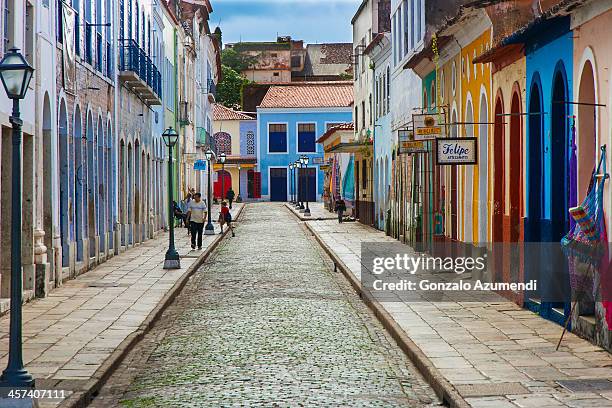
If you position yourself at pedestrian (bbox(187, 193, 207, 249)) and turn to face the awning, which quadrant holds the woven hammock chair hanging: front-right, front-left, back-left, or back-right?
back-right

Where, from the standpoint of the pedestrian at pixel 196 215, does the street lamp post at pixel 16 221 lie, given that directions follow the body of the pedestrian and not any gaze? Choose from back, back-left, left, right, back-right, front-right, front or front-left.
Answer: front

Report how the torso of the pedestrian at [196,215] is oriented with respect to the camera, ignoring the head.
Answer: toward the camera

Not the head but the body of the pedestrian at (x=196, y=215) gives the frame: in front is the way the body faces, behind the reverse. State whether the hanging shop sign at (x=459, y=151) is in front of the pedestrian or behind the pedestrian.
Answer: in front

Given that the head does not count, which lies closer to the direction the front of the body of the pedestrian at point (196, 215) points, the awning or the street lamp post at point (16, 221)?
the street lamp post

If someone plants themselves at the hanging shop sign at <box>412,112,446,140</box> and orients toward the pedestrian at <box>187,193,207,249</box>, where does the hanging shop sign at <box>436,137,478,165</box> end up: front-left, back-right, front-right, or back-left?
back-left

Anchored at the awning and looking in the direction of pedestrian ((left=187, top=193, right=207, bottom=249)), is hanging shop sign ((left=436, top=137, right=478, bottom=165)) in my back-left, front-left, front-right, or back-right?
front-left

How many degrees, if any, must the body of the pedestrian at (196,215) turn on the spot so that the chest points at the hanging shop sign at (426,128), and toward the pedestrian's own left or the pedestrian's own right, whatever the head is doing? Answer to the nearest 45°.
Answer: approximately 45° to the pedestrian's own left

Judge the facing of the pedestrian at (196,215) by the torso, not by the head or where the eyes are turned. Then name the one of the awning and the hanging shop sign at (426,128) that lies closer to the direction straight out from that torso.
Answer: the hanging shop sign

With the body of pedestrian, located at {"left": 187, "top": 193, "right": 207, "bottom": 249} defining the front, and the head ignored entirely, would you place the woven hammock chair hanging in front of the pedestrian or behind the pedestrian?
in front

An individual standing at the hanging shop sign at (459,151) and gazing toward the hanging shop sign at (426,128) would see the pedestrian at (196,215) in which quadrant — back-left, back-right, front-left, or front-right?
front-left
